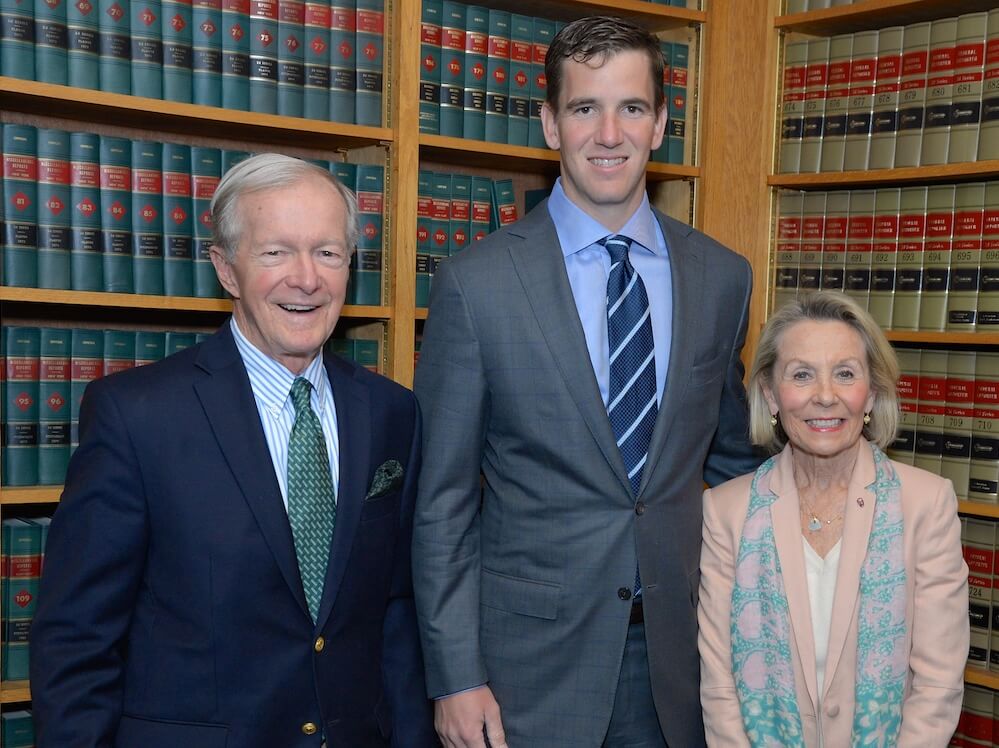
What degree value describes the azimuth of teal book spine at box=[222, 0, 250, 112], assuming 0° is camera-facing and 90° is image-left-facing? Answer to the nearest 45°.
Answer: approximately 0°
